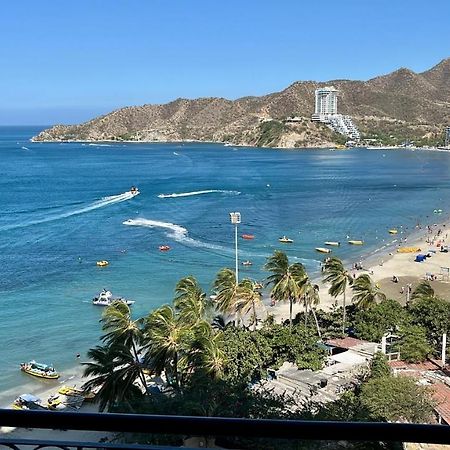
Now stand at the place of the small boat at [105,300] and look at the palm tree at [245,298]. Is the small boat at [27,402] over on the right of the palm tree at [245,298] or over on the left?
right

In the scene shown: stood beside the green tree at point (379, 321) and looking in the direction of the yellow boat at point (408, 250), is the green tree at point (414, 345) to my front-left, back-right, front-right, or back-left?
back-right

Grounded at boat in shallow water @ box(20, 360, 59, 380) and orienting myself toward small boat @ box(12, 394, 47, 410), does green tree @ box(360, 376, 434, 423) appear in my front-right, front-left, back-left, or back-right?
front-left

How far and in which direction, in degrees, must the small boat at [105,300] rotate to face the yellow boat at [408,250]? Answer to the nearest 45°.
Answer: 0° — it already faces it
